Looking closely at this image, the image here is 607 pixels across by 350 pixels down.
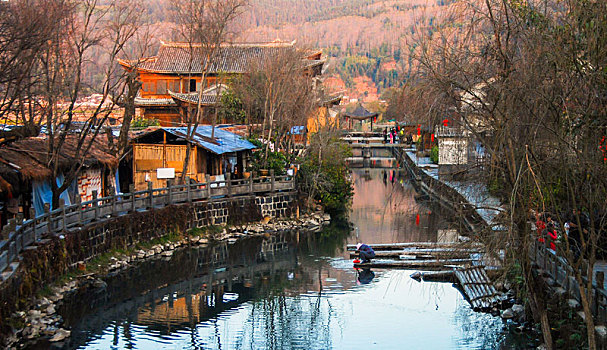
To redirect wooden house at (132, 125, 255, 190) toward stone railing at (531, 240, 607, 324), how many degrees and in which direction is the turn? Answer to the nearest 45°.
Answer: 0° — it already faces it

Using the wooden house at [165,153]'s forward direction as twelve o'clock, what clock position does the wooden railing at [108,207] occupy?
The wooden railing is roughly at 2 o'clock from the wooden house.

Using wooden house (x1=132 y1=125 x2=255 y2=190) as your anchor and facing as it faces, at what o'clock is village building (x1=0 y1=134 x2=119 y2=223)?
The village building is roughly at 2 o'clock from the wooden house.

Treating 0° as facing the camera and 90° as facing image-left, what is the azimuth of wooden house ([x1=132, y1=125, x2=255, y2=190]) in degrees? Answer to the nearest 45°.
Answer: approximately 315°

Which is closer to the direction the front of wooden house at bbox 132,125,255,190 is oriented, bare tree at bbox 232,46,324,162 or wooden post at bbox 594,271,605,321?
the wooden post

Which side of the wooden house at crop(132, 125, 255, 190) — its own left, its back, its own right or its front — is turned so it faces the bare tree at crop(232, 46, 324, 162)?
left
